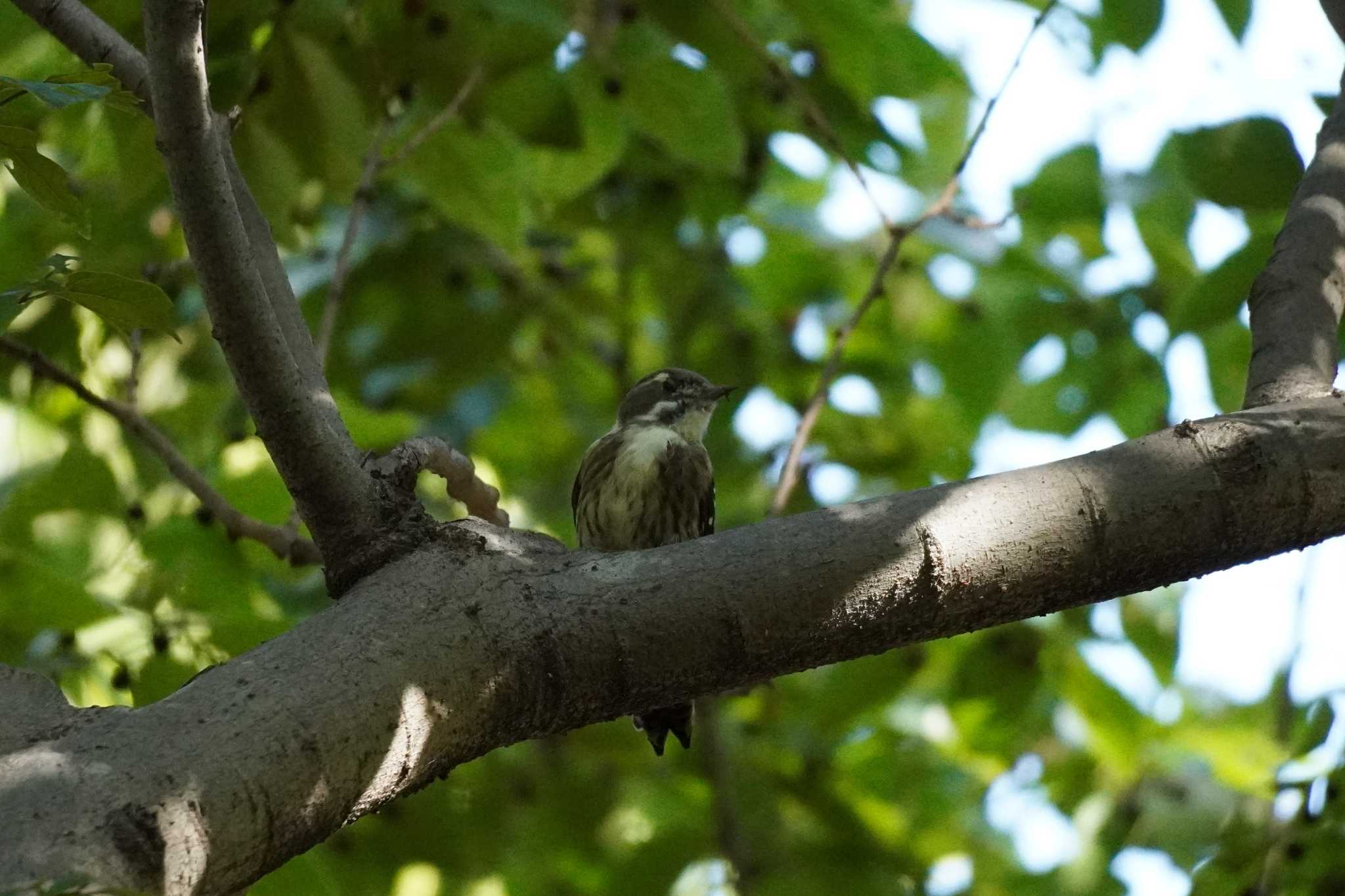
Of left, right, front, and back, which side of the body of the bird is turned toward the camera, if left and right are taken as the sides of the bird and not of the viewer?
front
